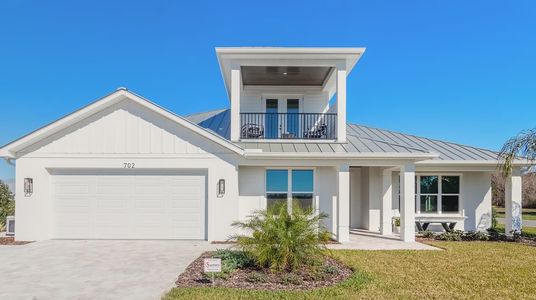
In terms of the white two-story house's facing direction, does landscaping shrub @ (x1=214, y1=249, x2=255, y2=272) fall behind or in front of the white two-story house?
in front

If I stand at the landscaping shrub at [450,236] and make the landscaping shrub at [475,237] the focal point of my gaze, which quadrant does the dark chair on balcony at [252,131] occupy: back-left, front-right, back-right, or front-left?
back-left

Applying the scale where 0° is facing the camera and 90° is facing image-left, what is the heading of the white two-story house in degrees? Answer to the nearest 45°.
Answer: approximately 0°

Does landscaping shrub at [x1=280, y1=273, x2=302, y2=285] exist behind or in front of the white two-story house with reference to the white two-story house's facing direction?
in front

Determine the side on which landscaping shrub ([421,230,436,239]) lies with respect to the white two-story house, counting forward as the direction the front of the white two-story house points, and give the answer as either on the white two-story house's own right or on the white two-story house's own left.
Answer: on the white two-story house's own left
